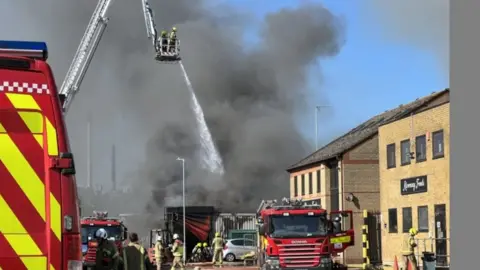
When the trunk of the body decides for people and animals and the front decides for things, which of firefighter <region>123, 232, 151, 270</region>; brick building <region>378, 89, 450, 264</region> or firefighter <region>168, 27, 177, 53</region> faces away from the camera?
firefighter <region>123, 232, 151, 270</region>

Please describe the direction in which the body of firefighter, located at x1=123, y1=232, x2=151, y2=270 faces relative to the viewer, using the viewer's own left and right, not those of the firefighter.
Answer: facing away from the viewer

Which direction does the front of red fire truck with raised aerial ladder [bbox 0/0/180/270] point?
away from the camera

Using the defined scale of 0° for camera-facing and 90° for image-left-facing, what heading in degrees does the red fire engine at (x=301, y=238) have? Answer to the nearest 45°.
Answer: approximately 0°

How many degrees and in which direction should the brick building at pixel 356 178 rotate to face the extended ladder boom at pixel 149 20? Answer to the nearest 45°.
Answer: approximately 45° to its right
